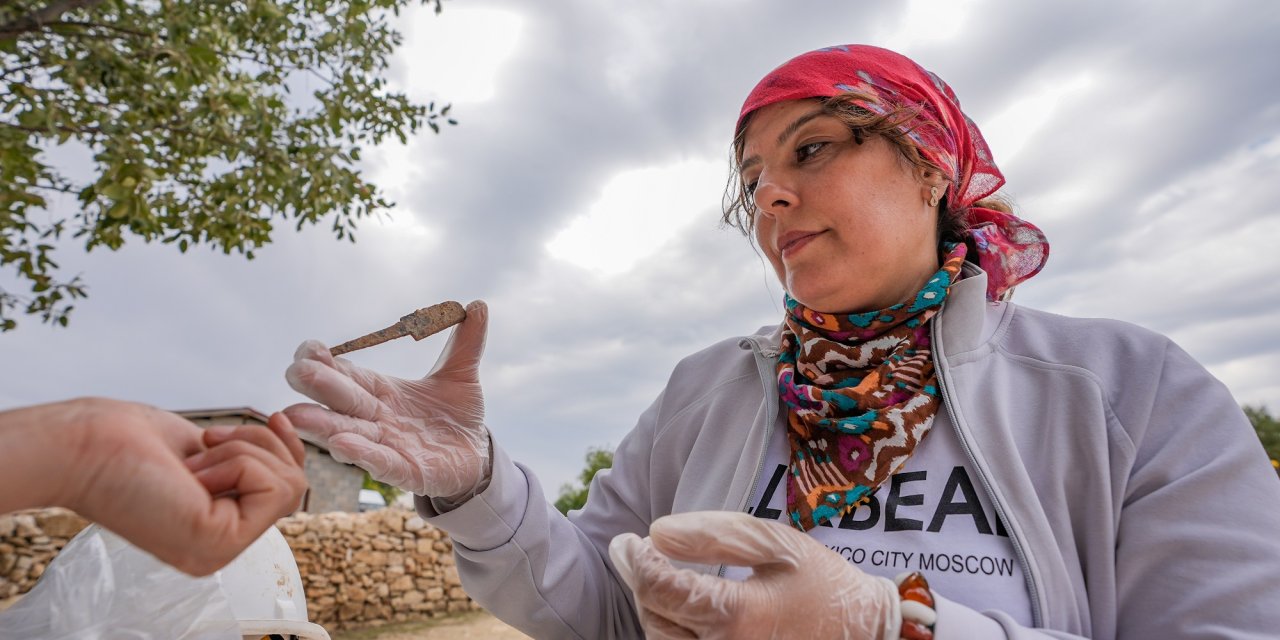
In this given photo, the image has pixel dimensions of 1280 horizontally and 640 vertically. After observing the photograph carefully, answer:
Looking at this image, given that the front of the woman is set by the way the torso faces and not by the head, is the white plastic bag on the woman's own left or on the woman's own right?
on the woman's own right

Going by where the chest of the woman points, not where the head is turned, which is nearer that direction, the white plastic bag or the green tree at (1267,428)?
the white plastic bag

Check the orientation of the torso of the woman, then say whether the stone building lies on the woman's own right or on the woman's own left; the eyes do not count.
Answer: on the woman's own right

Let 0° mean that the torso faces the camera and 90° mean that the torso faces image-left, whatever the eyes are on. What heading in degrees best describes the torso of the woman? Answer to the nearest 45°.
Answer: approximately 45°

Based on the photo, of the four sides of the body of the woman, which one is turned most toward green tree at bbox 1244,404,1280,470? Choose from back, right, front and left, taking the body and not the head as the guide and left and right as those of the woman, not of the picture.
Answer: back
